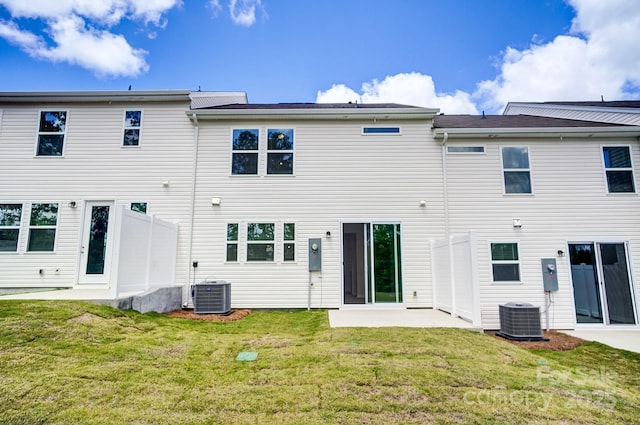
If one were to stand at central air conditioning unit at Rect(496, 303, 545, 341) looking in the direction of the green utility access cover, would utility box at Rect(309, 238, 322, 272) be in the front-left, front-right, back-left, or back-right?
front-right

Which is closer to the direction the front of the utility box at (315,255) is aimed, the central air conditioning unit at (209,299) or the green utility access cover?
the green utility access cover

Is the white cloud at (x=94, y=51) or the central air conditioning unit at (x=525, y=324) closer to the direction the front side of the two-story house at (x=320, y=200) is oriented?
the white cloud

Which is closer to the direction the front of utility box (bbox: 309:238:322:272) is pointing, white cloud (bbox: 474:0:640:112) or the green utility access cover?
the green utility access cover

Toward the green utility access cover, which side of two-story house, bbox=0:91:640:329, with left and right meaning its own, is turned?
back

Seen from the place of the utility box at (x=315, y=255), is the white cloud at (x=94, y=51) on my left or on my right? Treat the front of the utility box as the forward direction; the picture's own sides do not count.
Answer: on my right

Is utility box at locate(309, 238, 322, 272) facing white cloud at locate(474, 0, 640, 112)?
no

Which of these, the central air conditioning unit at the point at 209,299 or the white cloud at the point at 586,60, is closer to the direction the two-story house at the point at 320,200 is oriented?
the white cloud

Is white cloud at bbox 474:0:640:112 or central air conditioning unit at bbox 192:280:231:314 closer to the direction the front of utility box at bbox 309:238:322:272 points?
the central air conditioning unit

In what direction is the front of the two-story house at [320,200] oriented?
away from the camera

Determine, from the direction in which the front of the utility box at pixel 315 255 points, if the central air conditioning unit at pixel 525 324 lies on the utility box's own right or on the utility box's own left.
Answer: on the utility box's own left

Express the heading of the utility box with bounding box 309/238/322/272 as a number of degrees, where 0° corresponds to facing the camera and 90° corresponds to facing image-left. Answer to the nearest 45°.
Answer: approximately 0°
